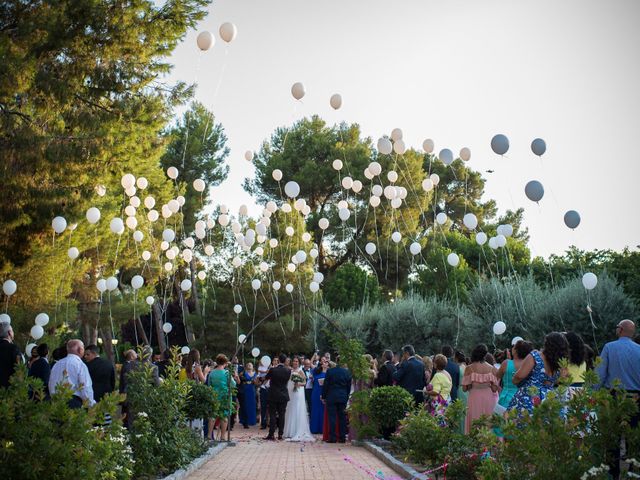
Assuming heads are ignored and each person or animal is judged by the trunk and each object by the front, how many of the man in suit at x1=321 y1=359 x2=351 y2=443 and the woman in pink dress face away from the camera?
2

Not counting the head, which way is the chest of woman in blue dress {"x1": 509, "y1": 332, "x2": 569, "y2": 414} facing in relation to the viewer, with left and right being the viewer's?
facing away from the viewer and to the left of the viewer

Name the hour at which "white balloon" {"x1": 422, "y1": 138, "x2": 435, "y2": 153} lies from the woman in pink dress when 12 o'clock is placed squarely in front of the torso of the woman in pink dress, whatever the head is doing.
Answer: The white balloon is roughly at 12 o'clock from the woman in pink dress.

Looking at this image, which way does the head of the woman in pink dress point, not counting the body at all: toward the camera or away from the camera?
away from the camera

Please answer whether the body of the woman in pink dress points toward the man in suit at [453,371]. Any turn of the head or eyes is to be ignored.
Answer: yes

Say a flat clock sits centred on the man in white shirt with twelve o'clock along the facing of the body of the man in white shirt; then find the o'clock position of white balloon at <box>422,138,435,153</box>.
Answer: The white balloon is roughly at 12 o'clock from the man in white shirt.

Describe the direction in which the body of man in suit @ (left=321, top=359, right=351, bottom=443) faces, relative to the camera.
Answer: away from the camera

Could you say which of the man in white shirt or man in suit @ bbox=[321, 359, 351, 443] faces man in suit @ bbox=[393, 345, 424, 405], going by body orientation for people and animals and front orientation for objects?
the man in white shirt

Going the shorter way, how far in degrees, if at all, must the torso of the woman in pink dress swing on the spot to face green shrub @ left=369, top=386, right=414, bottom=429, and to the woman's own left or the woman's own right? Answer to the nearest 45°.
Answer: approximately 45° to the woman's own left

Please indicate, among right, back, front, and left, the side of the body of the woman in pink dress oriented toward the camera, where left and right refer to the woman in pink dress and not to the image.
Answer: back

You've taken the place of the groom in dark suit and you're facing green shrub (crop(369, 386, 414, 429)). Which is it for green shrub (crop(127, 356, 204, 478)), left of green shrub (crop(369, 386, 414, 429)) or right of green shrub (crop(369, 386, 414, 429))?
right
